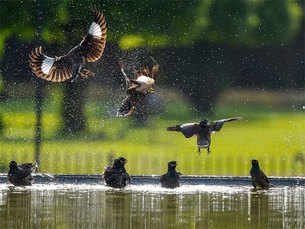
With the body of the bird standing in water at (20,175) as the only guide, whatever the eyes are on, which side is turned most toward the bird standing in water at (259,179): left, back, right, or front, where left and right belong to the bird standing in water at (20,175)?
back

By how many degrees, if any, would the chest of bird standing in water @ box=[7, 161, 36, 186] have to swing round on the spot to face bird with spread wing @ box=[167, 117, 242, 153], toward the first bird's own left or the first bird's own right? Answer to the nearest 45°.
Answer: approximately 180°

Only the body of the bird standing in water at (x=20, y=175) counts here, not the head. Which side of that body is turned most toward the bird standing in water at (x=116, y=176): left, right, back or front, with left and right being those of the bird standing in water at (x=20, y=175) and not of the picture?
back

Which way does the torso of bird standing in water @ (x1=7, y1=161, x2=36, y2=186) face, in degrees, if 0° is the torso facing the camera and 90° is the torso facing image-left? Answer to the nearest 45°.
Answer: approximately 90°
